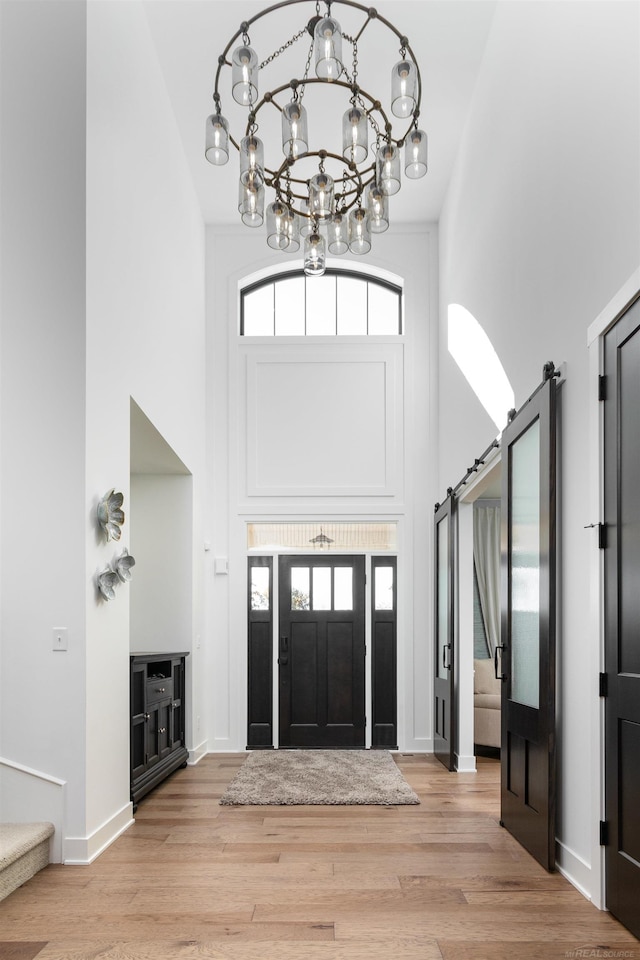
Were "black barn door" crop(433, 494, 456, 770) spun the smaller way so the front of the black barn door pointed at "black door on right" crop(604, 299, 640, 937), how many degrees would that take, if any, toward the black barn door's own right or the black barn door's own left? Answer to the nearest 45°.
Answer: approximately 90° to the black barn door's own left

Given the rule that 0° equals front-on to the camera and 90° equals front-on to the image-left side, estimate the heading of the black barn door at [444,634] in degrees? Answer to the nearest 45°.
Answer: approximately 90°

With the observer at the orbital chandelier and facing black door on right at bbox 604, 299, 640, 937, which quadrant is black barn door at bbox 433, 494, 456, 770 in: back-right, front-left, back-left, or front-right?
back-left

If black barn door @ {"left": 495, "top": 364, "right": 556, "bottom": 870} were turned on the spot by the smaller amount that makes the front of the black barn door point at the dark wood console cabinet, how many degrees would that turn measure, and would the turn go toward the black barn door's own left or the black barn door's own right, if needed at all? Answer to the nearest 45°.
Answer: approximately 45° to the black barn door's own right

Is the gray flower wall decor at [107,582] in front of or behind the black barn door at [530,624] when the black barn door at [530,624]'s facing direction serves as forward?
in front

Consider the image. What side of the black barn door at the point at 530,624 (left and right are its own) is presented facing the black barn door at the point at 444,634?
right

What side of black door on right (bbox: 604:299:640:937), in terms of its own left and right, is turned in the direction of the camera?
left

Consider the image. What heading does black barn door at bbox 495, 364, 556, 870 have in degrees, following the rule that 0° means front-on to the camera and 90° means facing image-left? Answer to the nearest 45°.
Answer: approximately 90°
